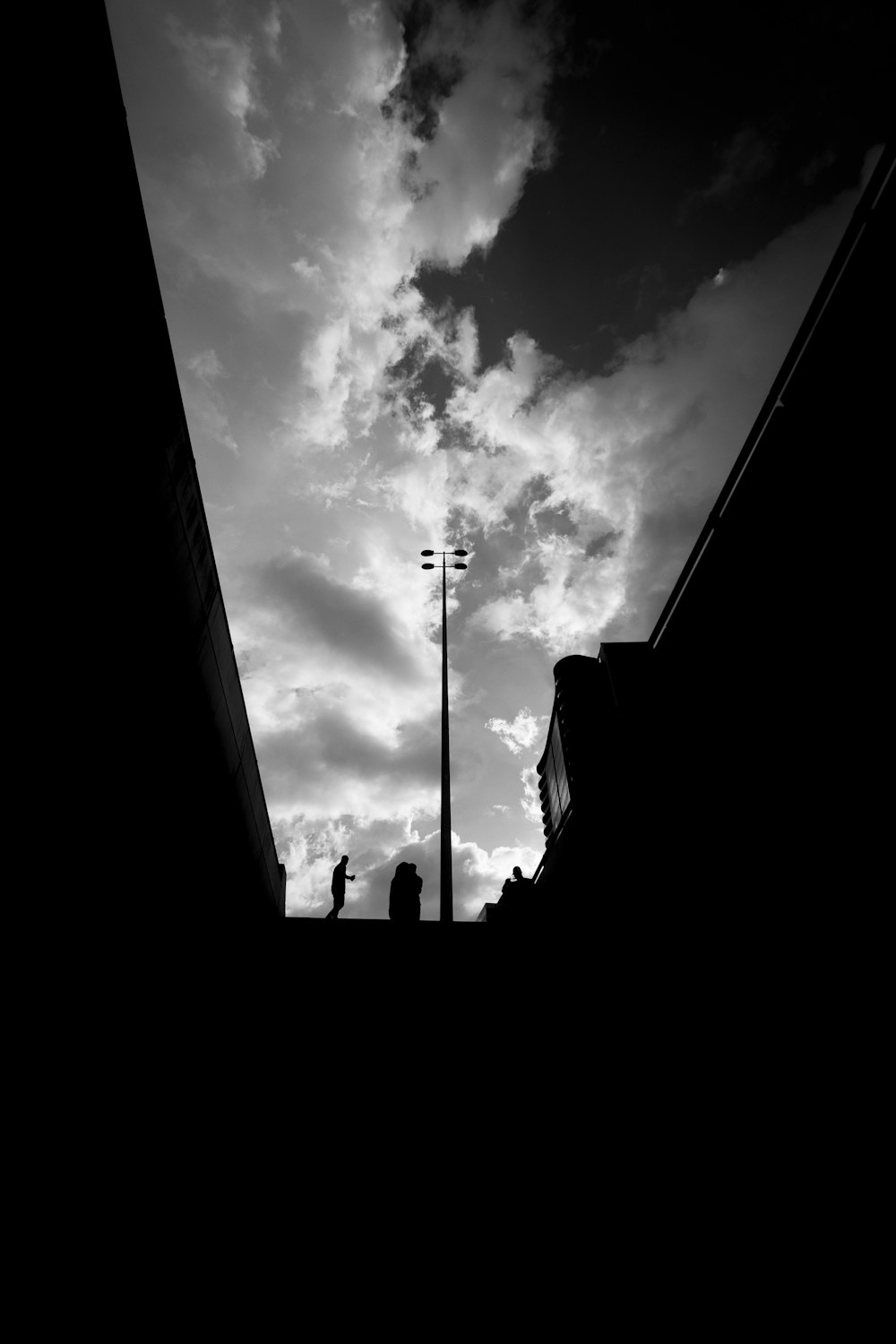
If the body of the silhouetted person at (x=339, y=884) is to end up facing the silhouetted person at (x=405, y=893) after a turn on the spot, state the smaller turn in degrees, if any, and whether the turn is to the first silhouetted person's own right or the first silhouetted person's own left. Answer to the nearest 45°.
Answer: approximately 45° to the first silhouetted person's own right

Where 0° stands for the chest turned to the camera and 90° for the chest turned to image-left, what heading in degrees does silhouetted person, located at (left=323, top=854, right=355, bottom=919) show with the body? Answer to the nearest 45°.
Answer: approximately 270°

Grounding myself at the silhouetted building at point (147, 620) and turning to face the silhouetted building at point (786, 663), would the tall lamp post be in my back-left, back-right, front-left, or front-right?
front-left

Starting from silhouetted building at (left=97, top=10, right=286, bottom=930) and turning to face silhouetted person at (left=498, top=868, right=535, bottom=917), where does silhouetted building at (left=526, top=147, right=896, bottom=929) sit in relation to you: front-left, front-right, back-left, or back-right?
front-right

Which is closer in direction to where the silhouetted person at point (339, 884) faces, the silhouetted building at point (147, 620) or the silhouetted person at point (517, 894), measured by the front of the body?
the silhouetted person

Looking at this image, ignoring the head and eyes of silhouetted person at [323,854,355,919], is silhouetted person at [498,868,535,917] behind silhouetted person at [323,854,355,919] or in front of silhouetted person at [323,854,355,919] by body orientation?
in front

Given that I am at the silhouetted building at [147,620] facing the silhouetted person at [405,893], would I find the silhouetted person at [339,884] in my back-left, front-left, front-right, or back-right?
front-left
